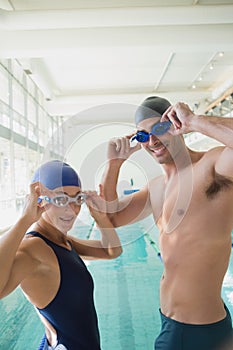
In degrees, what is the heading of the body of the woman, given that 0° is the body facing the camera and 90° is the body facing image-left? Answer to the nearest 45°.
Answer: approximately 315°

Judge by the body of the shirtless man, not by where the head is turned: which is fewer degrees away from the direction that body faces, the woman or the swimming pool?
the woman

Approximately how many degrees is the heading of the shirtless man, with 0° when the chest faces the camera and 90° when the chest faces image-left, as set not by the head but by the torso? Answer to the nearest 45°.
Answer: approximately 45°

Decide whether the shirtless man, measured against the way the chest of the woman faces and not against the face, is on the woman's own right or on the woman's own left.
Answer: on the woman's own left

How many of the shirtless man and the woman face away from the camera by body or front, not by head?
0

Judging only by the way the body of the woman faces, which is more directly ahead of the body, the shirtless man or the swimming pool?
the shirtless man
